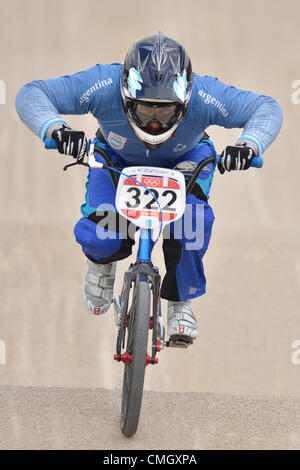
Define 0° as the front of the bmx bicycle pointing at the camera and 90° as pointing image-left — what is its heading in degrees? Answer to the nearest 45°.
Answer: approximately 0°
